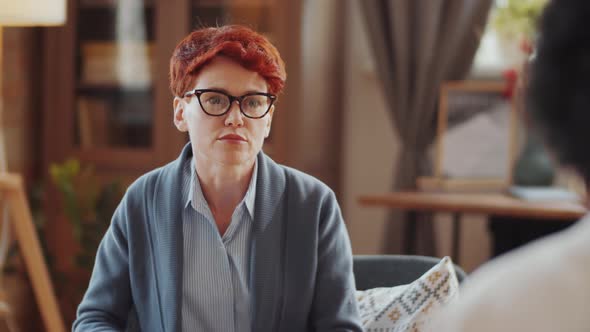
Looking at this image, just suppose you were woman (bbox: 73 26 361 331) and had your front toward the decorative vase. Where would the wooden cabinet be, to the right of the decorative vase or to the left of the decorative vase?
left

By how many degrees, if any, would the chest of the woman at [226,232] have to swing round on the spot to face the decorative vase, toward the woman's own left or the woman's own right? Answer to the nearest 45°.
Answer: approximately 135° to the woman's own left

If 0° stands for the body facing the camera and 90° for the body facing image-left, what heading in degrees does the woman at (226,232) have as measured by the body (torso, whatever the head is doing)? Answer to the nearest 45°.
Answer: approximately 0°

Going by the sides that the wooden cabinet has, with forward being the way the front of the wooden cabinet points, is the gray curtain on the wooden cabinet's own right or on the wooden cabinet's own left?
on the wooden cabinet's own left

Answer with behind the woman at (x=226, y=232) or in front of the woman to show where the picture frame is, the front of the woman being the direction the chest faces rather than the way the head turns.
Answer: behind

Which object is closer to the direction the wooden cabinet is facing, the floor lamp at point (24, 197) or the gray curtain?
the floor lamp

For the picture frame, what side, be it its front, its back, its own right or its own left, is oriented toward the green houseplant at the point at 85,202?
right

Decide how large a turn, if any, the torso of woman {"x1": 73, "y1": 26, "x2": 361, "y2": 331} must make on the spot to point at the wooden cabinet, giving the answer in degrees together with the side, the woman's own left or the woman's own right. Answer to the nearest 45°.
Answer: approximately 180°

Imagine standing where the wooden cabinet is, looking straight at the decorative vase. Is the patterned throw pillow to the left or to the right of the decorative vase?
right
